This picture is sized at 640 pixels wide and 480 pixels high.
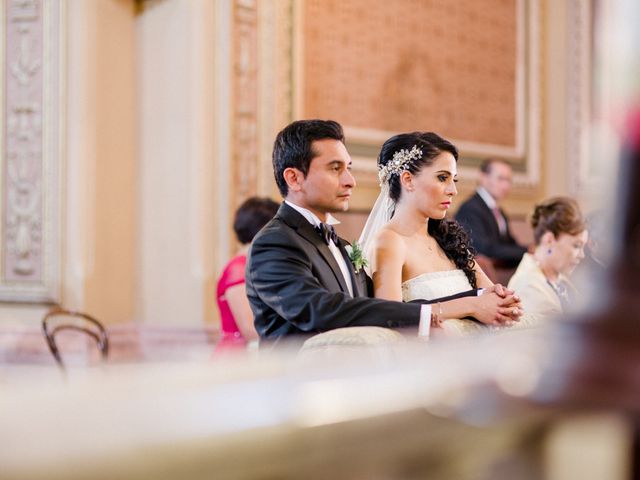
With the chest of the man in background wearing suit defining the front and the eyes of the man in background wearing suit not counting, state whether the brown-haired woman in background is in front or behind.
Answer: in front

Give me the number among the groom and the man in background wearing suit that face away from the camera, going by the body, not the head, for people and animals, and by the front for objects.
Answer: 0

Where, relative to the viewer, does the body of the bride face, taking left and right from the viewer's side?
facing the viewer and to the right of the viewer

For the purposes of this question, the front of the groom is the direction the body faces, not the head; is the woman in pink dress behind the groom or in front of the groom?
behind

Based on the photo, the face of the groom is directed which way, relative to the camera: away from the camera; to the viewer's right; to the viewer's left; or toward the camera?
to the viewer's right

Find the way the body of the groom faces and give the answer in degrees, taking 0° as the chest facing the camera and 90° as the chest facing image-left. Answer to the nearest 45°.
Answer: approximately 315°

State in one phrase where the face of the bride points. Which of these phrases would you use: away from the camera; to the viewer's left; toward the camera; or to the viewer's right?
to the viewer's right

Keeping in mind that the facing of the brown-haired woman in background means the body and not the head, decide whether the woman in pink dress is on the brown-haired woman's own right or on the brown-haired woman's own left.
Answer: on the brown-haired woman's own right

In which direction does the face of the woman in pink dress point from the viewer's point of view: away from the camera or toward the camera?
away from the camera

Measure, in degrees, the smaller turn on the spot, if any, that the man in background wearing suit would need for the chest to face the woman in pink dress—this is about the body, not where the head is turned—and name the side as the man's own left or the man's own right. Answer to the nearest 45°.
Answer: approximately 45° to the man's own right

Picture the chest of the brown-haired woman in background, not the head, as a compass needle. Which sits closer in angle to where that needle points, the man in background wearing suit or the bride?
the bride
